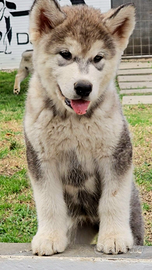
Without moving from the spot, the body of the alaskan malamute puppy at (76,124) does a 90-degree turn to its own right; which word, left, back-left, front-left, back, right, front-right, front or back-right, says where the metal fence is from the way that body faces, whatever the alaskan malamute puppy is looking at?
right

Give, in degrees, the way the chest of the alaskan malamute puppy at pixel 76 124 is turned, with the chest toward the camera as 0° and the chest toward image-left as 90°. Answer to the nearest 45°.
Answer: approximately 0°
